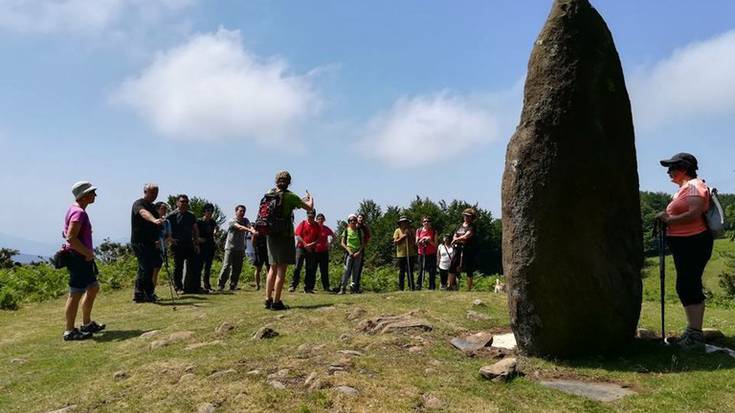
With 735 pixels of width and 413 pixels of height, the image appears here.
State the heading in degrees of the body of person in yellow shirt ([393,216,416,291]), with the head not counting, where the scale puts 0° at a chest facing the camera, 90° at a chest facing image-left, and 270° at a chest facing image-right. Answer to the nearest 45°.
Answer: approximately 0°

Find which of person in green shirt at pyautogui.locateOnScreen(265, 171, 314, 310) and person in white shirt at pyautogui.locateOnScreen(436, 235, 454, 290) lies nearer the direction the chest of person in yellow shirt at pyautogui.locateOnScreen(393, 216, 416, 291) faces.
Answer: the person in green shirt

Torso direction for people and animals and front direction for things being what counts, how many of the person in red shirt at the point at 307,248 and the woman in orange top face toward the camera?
1

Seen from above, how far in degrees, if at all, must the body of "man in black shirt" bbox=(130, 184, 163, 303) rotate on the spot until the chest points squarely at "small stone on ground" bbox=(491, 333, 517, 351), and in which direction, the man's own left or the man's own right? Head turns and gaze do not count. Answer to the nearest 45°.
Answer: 0° — they already face it

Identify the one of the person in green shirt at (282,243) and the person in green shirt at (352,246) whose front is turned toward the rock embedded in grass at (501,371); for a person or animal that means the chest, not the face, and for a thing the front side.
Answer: the person in green shirt at (352,246)

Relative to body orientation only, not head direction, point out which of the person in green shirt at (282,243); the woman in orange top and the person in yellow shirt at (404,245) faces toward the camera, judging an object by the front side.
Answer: the person in yellow shirt at (404,245)

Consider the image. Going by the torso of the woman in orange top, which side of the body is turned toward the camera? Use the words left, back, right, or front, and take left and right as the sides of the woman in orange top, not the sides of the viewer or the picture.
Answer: left

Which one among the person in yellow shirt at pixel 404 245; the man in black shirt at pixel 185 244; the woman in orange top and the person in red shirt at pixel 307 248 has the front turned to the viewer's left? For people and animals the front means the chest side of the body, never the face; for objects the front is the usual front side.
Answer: the woman in orange top

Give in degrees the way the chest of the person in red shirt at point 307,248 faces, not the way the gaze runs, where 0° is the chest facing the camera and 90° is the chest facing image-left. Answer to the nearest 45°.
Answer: approximately 0°

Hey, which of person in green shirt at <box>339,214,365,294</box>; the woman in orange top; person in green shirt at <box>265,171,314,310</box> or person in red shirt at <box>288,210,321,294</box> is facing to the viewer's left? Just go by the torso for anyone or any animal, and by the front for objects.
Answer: the woman in orange top

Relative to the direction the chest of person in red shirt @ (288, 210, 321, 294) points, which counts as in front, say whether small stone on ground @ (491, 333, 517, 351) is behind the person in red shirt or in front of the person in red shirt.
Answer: in front

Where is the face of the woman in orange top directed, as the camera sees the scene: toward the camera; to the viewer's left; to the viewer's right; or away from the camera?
to the viewer's left
